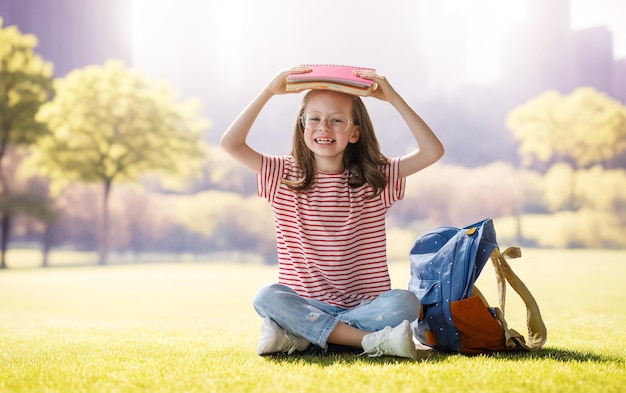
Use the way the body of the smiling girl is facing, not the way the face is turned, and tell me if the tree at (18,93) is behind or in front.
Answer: behind

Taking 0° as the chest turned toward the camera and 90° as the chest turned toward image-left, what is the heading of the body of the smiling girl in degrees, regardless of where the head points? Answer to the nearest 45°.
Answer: approximately 0°

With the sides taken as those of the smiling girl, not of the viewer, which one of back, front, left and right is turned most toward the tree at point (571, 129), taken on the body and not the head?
back

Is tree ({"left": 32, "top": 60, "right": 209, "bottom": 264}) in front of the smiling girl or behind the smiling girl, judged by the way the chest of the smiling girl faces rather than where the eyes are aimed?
behind

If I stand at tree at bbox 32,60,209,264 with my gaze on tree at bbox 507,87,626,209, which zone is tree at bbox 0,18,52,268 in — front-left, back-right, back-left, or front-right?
back-right
